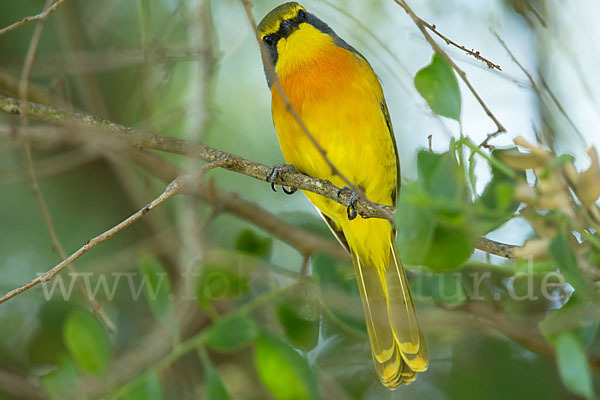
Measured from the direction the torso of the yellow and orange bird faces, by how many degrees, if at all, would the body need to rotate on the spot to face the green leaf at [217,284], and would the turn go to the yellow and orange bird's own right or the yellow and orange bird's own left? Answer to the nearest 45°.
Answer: approximately 45° to the yellow and orange bird's own right

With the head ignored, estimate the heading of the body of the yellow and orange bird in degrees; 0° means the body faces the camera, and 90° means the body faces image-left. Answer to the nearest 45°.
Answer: approximately 0°

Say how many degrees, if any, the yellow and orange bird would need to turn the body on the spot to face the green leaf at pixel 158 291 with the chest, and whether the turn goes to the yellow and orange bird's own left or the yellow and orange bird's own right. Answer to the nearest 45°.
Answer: approximately 45° to the yellow and orange bird's own right
